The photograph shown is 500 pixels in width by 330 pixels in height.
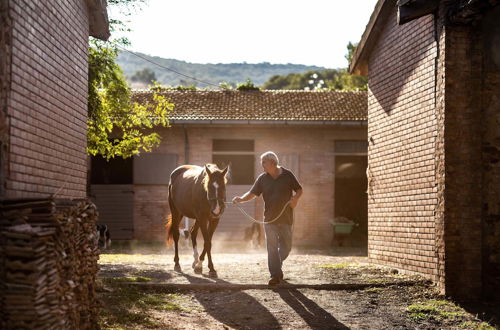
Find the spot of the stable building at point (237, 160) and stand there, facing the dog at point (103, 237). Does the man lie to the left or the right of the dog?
left

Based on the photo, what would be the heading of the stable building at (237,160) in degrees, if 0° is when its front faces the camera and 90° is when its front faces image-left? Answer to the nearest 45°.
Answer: approximately 0°

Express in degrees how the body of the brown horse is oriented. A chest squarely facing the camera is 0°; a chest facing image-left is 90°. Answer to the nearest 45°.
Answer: approximately 315°

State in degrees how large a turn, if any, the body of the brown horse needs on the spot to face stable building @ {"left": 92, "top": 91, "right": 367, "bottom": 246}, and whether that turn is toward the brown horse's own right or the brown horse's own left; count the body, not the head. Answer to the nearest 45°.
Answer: approximately 135° to the brown horse's own left
